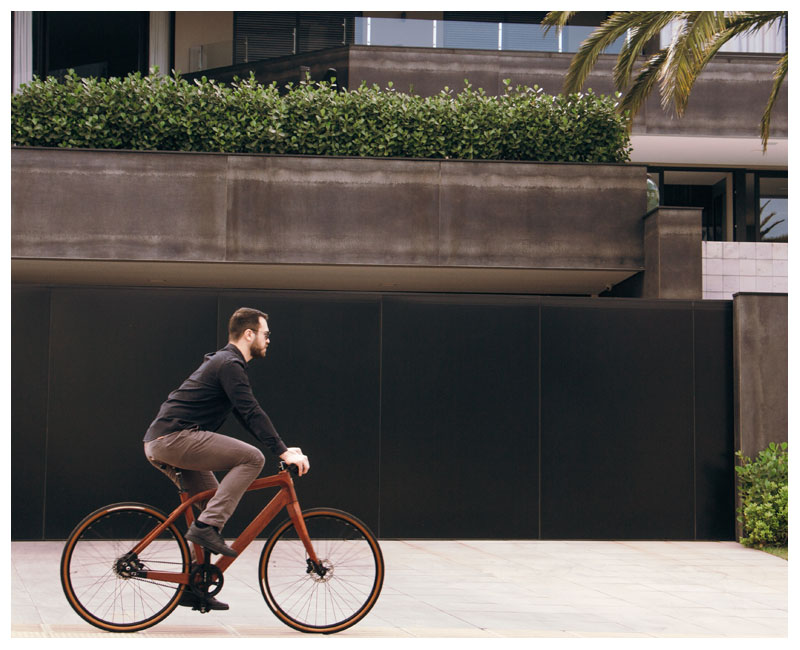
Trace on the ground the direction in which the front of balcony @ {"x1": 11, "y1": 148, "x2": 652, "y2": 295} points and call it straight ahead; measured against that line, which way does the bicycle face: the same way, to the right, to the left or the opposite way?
to the left

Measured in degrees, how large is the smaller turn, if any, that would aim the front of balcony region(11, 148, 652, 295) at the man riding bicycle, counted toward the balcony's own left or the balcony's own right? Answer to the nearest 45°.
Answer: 0° — it already faces them

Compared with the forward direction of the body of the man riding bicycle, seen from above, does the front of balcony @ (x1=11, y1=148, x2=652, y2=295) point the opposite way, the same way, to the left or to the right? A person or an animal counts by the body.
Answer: to the right

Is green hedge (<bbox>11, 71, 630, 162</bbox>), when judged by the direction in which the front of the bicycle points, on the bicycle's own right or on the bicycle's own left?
on the bicycle's own left

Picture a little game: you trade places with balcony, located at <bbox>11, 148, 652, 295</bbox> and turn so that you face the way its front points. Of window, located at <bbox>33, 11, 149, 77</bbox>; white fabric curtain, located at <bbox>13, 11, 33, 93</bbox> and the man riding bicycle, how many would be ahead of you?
1

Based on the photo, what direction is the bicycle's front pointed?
to the viewer's right

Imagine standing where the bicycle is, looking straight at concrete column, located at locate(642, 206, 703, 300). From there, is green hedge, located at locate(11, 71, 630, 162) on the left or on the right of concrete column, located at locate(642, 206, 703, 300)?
left

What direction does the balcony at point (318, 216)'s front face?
toward the camera

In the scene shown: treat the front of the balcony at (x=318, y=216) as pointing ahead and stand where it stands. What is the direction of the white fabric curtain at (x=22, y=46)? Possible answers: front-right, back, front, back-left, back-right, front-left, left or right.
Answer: back-right

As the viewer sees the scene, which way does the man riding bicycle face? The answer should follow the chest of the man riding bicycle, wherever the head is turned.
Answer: to the viewer's right

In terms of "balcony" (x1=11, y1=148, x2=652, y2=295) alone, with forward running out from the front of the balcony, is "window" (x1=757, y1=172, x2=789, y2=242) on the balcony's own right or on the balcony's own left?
on the balcony's own left

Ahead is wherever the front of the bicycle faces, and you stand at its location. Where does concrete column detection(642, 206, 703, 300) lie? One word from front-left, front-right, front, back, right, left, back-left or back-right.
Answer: front-left

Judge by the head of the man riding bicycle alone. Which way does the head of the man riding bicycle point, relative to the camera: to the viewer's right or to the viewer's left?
to the viewer's right
